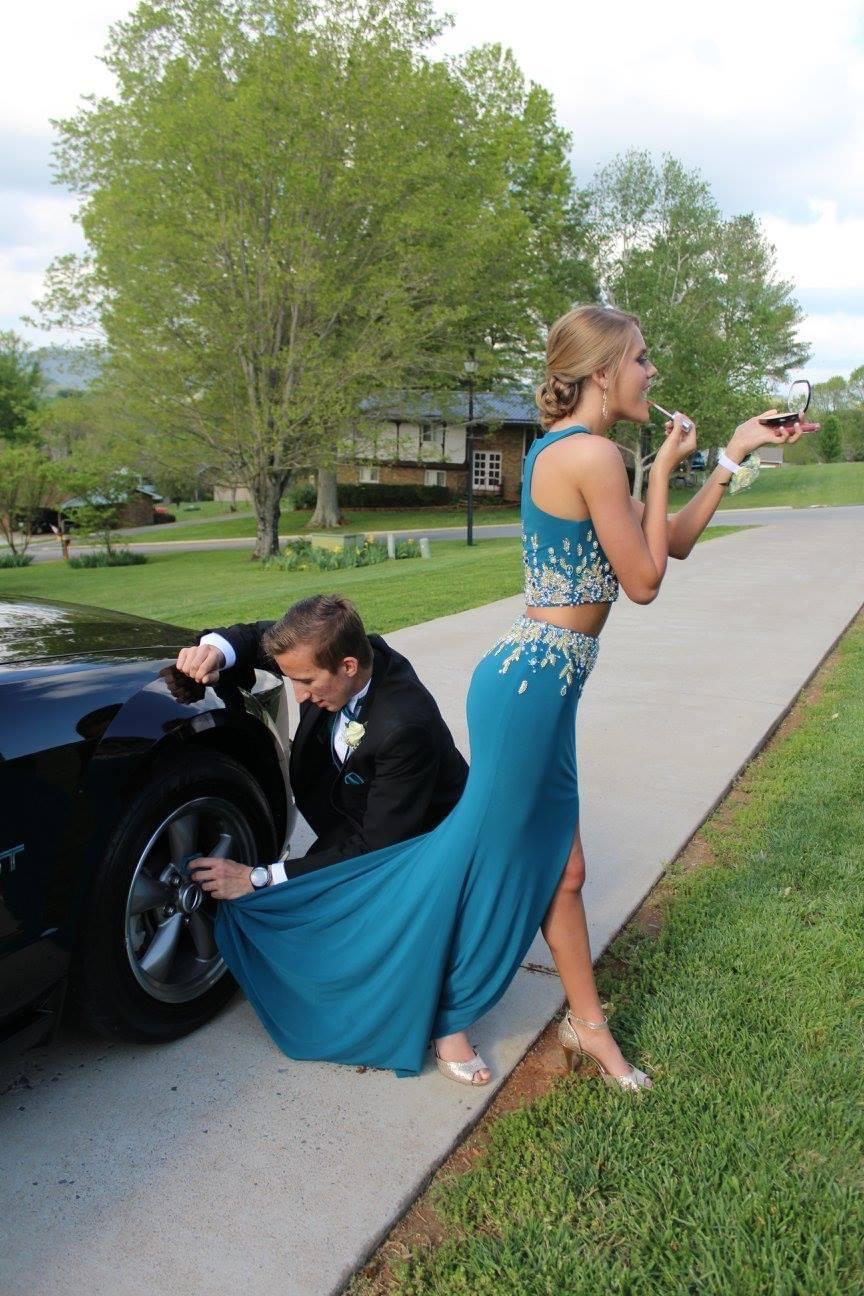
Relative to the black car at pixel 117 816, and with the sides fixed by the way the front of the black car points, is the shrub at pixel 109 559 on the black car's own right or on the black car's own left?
on the black car's own left

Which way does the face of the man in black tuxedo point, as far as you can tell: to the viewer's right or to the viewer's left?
to the viewer's left

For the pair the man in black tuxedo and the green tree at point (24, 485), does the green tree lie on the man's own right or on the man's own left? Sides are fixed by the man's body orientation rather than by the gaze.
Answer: on the man's own right

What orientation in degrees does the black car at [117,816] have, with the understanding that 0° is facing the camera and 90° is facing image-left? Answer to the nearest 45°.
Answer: approximately 225°

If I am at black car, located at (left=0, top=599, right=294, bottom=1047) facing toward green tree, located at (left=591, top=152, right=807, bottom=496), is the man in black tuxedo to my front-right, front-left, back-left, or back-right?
front-right

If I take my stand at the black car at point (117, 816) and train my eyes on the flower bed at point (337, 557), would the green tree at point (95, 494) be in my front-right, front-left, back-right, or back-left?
front-left

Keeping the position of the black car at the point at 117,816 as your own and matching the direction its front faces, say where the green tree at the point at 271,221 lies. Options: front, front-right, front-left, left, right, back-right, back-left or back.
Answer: front-left

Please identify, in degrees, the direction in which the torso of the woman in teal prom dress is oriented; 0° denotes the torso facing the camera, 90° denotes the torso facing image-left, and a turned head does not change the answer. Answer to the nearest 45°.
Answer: approximately 270°

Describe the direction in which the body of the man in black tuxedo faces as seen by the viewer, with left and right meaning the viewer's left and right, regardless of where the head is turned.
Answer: facing the viewer and to the left of the viewer

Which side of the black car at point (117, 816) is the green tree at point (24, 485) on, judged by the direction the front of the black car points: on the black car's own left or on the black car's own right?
on the black car's own left

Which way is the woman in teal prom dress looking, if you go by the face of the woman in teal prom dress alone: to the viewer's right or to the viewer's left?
to the viewer's right
